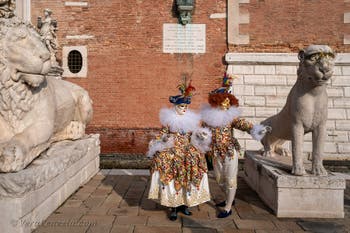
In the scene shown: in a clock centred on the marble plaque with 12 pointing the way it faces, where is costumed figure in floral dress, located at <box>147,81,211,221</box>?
The costumed figure in floral dress is roughly at 12 o'clock from the marble plaque.

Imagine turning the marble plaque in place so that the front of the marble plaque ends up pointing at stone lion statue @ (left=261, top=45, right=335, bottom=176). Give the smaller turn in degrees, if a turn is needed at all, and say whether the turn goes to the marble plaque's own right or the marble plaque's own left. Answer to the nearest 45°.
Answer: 0° — it already faces it

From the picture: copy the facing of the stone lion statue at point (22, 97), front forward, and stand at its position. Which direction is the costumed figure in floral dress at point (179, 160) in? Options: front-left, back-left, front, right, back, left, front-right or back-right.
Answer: back-left

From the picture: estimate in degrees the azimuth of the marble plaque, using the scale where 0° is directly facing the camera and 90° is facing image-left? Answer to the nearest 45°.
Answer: approximately 0°

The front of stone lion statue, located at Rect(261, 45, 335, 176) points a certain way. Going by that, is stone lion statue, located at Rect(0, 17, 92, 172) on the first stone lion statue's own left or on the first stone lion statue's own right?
on the first stone lion statue's own right

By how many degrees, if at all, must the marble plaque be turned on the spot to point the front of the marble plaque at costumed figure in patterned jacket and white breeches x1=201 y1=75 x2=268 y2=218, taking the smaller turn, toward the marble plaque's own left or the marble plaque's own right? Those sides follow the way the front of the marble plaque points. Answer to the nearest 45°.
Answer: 0° — it already faces it
